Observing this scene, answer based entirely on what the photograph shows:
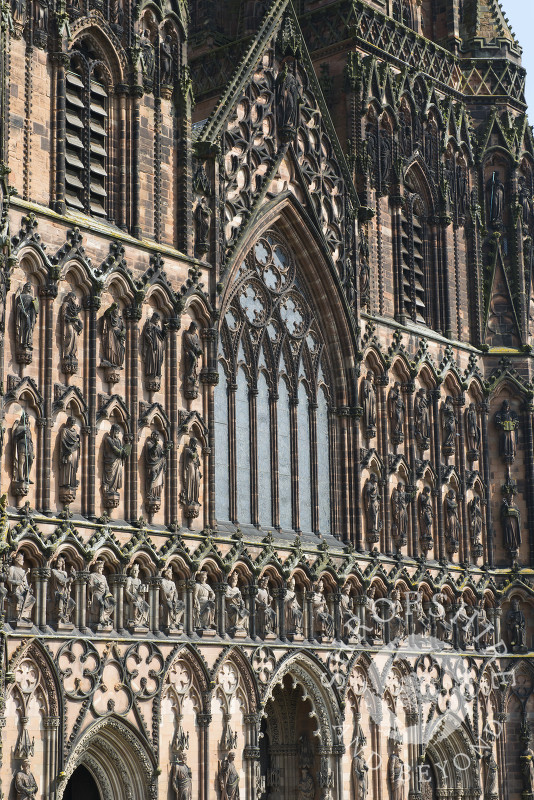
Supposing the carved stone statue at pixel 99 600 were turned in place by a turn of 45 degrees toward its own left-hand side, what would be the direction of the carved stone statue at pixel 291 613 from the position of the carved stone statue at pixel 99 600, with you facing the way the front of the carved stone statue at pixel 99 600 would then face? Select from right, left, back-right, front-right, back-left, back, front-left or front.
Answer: front-left

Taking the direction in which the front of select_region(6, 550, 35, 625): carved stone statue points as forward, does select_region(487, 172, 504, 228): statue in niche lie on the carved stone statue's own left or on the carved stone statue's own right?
on the carved stone statue's own left

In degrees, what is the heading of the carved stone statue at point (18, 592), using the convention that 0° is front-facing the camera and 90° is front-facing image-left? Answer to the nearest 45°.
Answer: approximately 315°

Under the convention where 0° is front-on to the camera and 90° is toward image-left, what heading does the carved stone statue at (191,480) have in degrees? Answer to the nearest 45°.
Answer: approximately 315°

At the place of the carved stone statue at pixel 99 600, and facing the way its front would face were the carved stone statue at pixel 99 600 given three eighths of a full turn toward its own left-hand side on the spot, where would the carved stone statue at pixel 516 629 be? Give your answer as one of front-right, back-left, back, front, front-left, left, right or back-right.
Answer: front-right

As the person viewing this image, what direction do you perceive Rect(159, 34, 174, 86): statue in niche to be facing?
facing the viewer and to the right of the viewer

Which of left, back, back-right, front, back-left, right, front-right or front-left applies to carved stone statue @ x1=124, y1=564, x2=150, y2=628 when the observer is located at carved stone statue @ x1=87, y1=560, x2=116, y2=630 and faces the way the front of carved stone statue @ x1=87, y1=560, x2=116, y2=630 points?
left

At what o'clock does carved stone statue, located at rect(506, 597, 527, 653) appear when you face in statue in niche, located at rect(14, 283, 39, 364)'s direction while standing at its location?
The carved stone statue is roughly at 9 o'clock from the statue in niche.

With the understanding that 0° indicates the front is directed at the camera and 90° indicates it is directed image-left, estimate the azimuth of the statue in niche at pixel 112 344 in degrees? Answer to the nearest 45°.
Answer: approximately 315°
